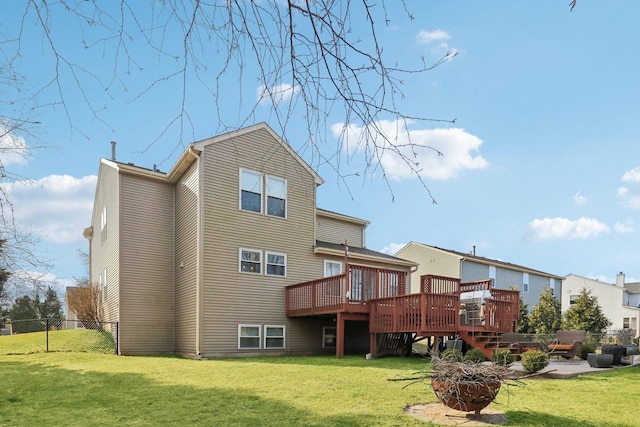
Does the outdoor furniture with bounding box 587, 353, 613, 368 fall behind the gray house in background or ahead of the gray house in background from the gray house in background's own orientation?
behind

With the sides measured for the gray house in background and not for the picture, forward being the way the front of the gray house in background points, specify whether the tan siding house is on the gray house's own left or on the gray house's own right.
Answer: on the gray house's own left

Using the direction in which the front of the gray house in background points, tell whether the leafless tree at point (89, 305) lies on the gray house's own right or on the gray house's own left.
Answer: on the gray house's own left

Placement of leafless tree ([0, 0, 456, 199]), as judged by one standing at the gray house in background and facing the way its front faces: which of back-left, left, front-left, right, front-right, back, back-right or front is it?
back-left

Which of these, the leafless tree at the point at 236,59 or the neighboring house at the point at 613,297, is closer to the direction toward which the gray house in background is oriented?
the neighboring house

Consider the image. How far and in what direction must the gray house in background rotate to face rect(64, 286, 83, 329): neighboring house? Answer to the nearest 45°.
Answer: approximately 90° to its left

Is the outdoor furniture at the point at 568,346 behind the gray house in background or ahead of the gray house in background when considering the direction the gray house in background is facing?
behind

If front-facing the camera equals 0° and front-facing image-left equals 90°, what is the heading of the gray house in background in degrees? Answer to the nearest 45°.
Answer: approximately 135°
